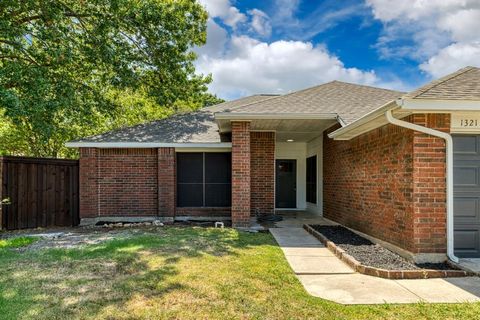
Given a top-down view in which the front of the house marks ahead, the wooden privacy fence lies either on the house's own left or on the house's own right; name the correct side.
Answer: on the house's own right

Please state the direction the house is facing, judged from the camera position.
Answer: facing the viewer
